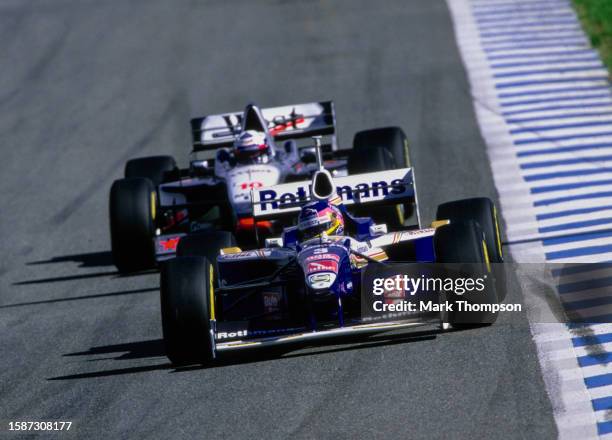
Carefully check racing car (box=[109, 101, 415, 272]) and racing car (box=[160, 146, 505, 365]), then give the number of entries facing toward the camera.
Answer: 2

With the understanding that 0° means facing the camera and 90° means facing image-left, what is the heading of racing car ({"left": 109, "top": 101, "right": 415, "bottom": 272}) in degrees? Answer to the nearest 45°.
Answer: approximately 0°

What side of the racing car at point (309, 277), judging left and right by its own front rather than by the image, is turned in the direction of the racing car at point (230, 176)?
back

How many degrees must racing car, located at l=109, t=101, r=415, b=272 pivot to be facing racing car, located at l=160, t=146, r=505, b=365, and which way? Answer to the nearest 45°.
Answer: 0° — it already faces it
